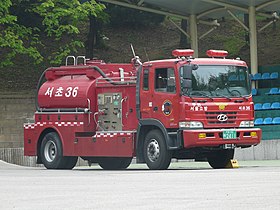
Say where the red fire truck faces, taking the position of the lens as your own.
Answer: facing the viewer and to the right of the viewer

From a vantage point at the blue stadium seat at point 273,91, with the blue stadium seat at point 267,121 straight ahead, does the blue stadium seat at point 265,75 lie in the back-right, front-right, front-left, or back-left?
back-right

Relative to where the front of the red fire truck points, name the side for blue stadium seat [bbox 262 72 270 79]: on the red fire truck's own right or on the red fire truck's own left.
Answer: on the red fire truck's own left

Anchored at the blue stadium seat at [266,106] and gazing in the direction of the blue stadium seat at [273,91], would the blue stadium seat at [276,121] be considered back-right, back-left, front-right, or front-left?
back-right

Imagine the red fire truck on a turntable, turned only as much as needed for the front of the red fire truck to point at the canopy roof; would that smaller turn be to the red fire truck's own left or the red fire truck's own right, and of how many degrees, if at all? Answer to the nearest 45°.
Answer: approximately 135° to the red fire truck's own left
